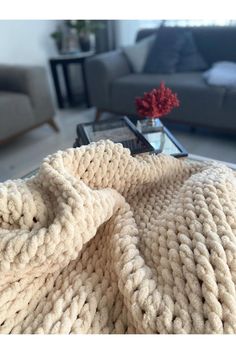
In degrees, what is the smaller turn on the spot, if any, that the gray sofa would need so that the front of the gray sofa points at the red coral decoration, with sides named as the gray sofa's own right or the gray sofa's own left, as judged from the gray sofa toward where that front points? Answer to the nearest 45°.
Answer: approximately 45° to the gray sofa's own left

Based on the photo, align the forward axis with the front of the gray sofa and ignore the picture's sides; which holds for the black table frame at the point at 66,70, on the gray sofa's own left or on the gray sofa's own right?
on the gray sofa's own right

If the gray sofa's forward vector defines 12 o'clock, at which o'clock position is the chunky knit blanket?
The chunky knit blanket is roughly at 11 o'clock from the gray sofa.

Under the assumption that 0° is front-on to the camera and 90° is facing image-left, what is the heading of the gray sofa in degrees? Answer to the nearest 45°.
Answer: approximately 45°

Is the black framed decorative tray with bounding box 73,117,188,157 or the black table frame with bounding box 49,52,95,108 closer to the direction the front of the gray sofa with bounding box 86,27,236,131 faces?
the black framed decorative tray

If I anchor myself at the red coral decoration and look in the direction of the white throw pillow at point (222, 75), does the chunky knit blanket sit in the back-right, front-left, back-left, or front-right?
back-right

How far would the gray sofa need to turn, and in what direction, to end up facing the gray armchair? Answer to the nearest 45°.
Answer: approximately 45° to its right
